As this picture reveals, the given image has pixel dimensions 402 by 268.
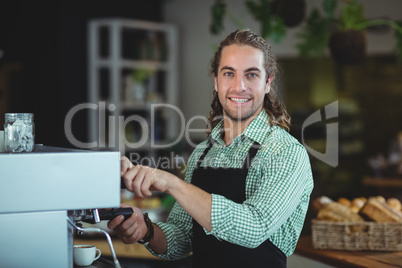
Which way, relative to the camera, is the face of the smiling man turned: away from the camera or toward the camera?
toward the camera

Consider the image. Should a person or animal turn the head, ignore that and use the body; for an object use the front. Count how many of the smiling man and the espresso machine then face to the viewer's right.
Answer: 1

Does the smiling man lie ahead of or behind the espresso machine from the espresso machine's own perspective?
ahead

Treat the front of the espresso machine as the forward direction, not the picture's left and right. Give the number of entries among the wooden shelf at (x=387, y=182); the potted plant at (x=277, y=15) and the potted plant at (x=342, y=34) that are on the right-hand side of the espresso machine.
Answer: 0

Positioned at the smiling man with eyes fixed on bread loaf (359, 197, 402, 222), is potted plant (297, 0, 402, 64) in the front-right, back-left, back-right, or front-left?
front-left

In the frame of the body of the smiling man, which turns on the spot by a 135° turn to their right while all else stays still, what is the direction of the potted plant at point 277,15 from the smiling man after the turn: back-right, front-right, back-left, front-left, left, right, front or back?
front

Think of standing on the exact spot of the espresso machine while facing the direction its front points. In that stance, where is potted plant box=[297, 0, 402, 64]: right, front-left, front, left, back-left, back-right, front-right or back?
front-left

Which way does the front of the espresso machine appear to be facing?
to the viewer's right

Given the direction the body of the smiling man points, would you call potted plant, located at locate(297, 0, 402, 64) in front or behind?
behind

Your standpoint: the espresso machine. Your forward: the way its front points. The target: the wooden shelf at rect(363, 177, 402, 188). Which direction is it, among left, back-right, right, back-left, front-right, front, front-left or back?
front-left

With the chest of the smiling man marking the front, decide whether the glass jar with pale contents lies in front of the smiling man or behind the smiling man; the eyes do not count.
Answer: in front

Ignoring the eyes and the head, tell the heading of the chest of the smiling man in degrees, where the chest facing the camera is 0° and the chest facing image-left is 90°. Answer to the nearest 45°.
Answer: approximately 45°
